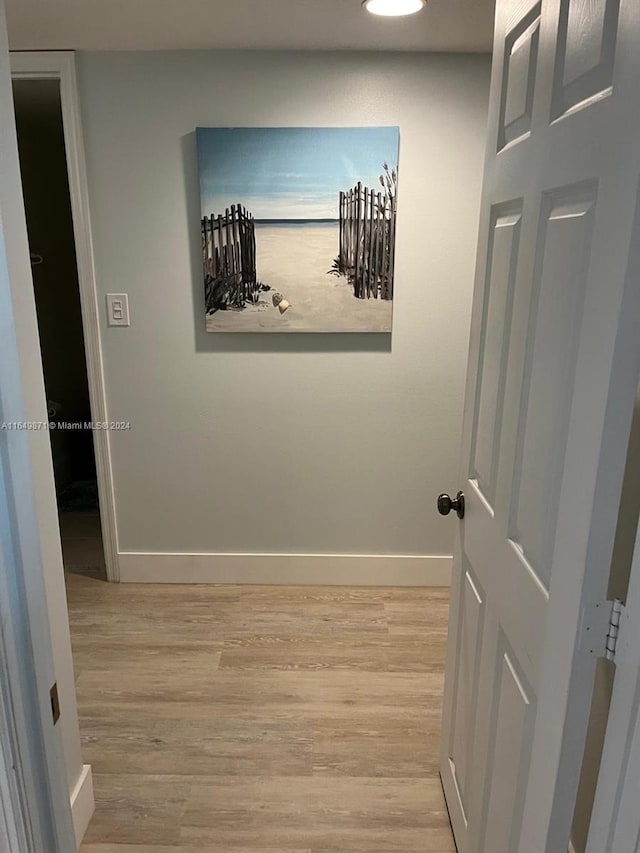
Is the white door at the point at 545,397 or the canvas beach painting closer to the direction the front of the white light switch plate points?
the white door

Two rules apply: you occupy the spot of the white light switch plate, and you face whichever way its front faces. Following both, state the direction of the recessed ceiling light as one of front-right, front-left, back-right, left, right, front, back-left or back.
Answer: front-left

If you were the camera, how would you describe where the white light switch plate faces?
facing the viewer

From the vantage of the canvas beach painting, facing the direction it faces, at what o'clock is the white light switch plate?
The white light switch plate is roughly at 3 o'clock from the canvas beach painting.

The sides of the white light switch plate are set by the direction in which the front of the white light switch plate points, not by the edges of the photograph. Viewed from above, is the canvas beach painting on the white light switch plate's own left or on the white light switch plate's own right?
on the white light switch plate's own left

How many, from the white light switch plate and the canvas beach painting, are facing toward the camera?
2

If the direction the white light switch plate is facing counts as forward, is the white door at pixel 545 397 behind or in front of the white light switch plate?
in front

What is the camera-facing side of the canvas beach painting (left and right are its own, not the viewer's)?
front

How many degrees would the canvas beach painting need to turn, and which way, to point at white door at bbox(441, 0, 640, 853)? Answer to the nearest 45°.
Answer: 0° — it already faces it

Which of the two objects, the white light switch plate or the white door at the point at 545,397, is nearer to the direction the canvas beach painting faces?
the white door
